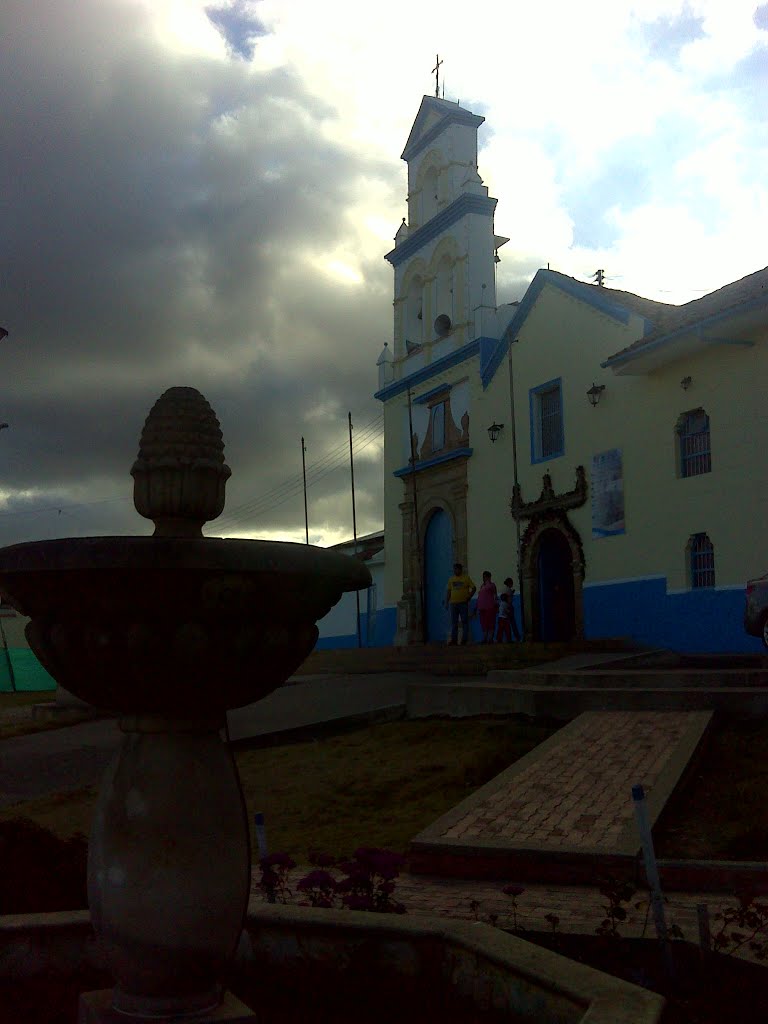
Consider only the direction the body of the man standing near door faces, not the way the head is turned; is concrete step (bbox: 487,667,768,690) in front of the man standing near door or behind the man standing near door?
in front

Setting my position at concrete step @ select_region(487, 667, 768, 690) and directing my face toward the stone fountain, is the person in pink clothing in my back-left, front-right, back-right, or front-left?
back-right

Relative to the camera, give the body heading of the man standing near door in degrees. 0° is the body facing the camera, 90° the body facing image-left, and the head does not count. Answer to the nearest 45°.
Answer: approximately 0°

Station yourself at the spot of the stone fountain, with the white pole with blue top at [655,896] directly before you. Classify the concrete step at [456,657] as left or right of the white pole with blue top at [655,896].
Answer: left

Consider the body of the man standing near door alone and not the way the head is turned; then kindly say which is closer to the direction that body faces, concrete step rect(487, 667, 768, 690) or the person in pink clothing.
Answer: the concrete step

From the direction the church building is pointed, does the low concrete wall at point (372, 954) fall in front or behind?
in front

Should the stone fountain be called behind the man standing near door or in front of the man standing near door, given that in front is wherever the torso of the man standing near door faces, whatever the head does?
in front

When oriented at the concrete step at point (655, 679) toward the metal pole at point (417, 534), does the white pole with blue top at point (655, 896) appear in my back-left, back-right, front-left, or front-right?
back-left
